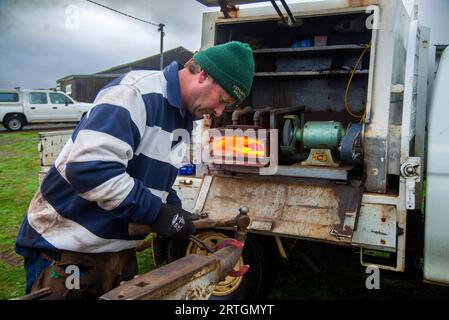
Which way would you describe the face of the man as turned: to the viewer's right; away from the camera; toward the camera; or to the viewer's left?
to the viewer's right

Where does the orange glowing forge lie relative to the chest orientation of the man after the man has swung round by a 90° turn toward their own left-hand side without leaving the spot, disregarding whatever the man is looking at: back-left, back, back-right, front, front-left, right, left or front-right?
front-right

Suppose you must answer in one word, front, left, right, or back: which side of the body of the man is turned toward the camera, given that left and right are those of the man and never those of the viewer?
right

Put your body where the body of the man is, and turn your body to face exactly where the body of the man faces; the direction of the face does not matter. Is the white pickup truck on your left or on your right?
on your left

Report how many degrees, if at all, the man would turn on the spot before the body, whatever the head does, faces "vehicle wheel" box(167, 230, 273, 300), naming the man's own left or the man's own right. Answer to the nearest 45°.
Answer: approximately 45° to the man's own left
